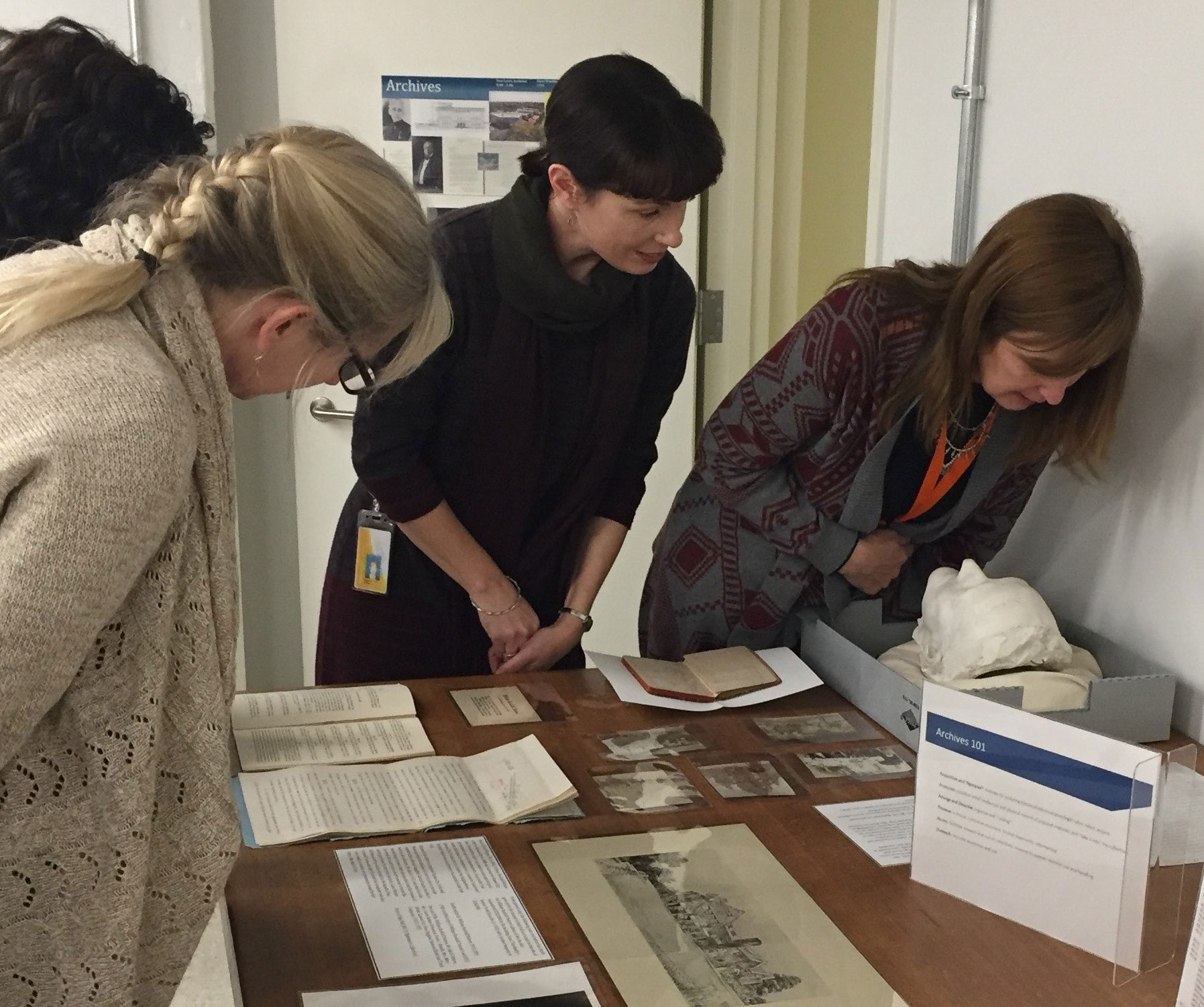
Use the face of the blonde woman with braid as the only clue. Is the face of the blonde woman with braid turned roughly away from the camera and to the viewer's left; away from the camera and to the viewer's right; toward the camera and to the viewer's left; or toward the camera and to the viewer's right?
away from the camera and to the viewer's right

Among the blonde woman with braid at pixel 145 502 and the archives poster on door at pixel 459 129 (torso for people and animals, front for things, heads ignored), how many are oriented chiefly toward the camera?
1

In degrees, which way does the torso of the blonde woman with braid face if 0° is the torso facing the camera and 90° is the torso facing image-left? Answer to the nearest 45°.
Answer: approximately 270°

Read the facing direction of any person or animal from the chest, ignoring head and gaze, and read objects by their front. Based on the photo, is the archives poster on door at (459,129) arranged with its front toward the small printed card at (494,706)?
yes

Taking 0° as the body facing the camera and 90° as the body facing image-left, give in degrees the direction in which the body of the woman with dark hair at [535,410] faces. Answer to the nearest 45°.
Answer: approximately 315°

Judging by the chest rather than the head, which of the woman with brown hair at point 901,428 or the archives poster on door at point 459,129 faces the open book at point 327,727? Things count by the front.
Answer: the archives poster on door

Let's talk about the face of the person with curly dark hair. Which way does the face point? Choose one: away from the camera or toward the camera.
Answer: away from the camera
